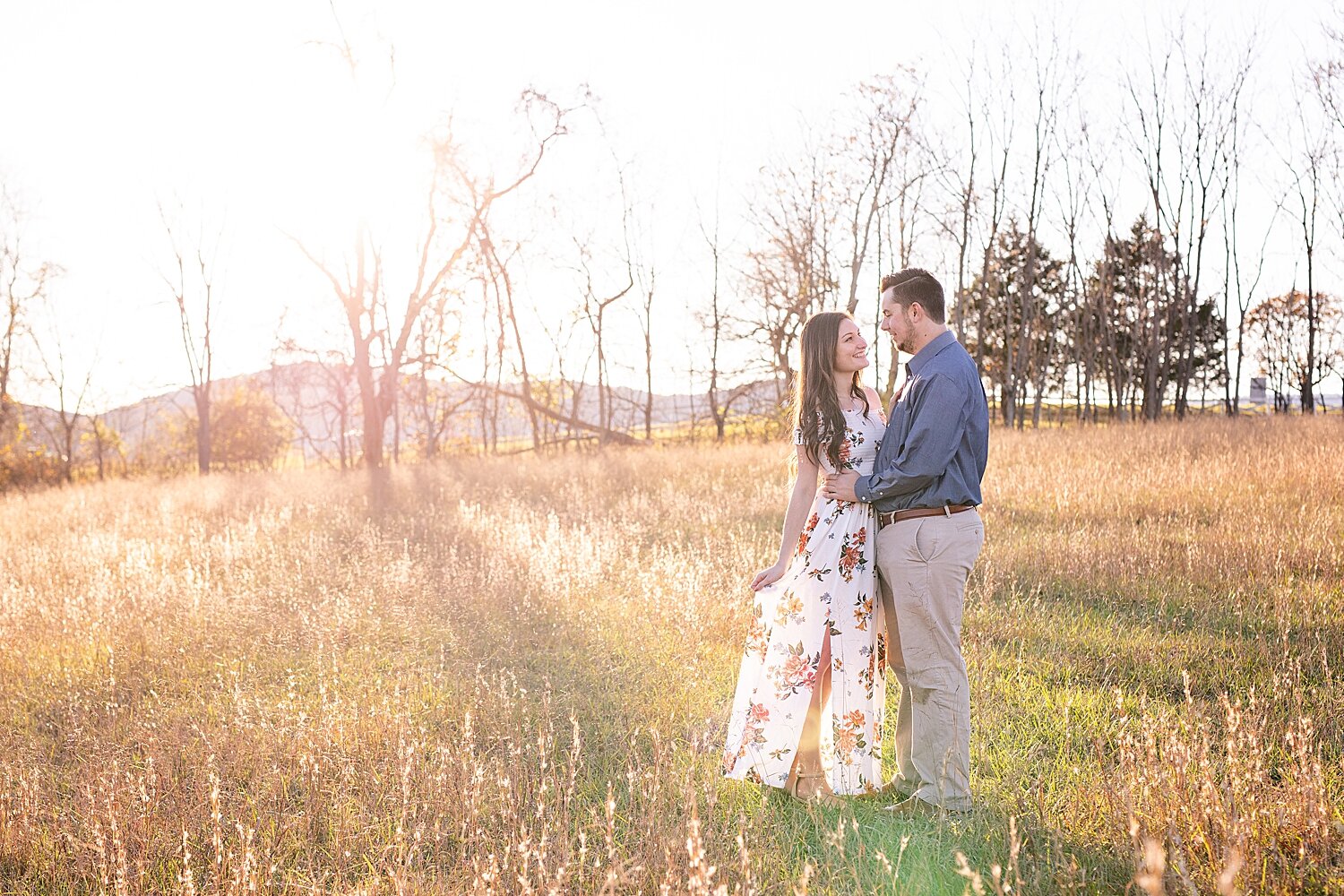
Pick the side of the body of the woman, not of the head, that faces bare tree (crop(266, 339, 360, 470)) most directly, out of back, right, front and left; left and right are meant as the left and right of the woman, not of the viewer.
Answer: back

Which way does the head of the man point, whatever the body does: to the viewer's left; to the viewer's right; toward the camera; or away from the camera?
to the viewer's left

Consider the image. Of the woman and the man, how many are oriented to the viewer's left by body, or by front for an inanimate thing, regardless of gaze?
1

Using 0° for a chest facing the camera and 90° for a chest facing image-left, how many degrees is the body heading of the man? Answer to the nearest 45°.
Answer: approximately 90°
